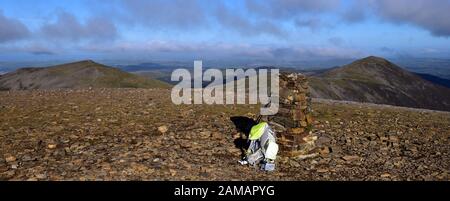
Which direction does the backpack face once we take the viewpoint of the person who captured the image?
facing the viewer and to the left of the viewer

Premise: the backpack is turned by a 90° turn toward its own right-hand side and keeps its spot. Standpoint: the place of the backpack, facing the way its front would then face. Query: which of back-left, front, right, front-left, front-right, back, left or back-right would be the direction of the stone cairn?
right
